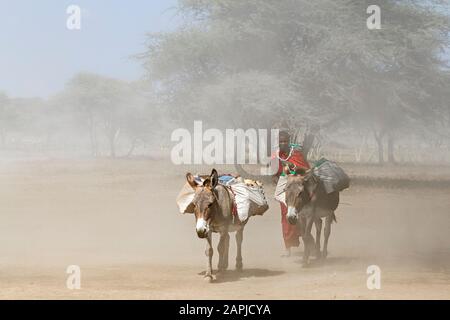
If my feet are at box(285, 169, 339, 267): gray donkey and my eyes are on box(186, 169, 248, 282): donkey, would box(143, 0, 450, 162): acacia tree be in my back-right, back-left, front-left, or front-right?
back-right

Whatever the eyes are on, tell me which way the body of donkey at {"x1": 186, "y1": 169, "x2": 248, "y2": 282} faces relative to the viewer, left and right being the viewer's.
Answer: facing the viewer and to the left of the viewer

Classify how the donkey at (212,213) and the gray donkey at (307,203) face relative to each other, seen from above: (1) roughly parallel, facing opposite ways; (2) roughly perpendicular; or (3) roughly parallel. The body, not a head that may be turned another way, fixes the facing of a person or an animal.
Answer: roughly parallel

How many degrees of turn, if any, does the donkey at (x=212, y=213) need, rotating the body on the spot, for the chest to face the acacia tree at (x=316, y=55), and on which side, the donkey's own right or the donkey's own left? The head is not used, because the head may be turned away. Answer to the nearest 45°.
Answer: approximately 135° to the donkey's own right

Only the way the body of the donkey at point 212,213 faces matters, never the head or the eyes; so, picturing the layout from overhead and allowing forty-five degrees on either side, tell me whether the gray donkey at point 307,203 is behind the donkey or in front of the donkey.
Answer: behind

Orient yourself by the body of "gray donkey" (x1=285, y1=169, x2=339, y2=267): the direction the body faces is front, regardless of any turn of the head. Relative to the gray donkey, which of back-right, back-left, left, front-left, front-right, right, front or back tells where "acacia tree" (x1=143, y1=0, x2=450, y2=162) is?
back-right

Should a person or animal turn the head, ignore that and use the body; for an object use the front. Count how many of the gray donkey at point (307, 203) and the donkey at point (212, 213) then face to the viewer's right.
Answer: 0

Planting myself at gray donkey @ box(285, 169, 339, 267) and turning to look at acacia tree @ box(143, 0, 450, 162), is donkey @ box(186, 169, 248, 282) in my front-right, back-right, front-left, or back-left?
back-left
